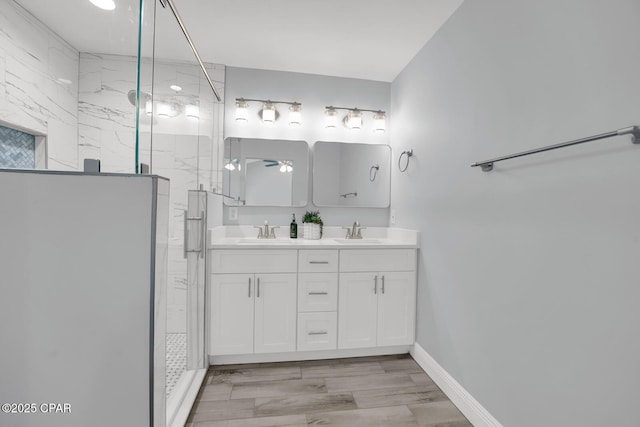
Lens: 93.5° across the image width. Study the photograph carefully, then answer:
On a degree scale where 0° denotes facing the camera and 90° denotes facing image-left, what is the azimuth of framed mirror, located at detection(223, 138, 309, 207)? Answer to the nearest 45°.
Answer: approximately 0°

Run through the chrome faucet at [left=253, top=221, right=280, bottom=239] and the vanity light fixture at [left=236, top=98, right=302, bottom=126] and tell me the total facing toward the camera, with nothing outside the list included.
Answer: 2

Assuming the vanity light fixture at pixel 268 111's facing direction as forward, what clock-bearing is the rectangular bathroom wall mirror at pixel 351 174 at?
The rectangular bathroom wall mirror is roughly at 9 o'clock from the vanity light fixture.

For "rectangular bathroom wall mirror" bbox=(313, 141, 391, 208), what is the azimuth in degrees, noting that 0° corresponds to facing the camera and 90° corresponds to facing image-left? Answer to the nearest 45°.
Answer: approximately 0°

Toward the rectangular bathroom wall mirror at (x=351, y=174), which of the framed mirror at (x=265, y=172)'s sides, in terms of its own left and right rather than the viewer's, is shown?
left
